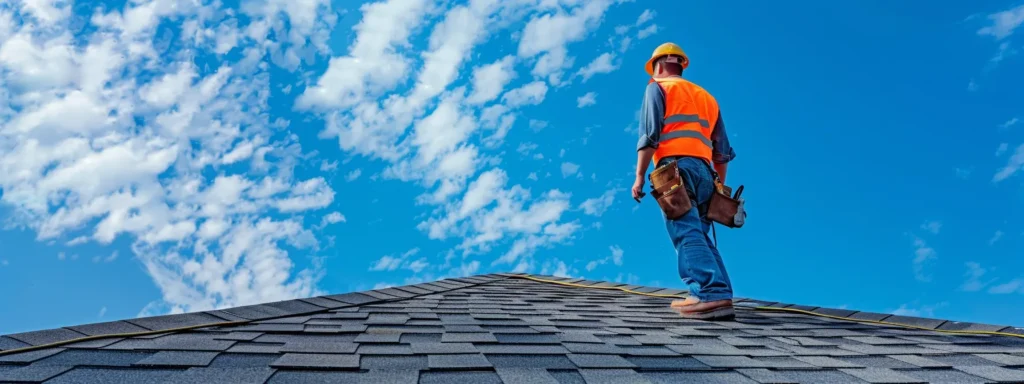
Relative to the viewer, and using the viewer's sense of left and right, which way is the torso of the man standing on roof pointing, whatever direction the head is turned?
facing away from the viewer and to the left of the viewer
